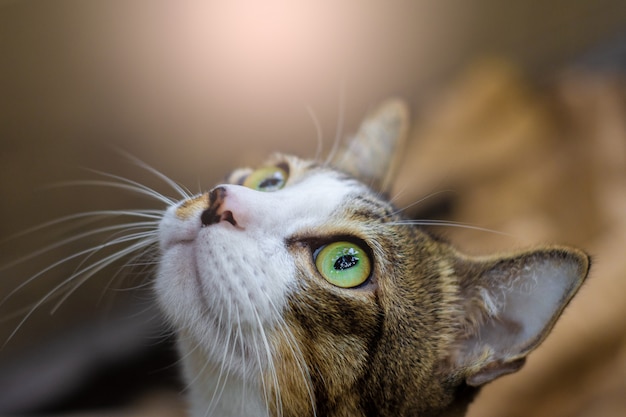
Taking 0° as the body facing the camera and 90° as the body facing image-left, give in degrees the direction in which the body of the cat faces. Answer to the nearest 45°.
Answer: approximately 45°
